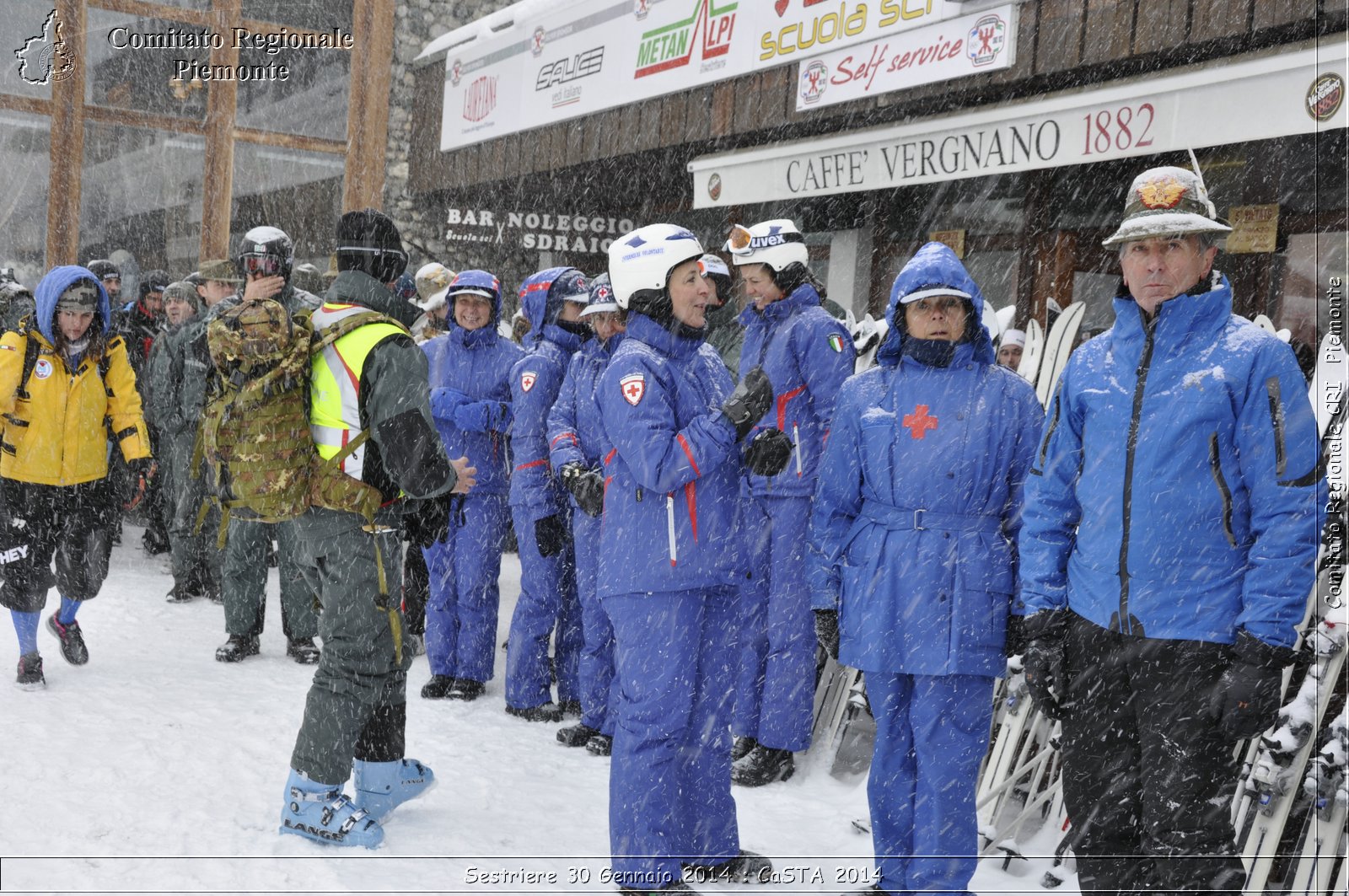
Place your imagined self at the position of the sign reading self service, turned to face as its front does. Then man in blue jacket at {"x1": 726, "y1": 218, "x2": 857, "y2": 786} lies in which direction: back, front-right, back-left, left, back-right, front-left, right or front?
front-left

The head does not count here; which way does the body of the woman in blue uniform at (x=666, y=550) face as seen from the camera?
to the viewer's right

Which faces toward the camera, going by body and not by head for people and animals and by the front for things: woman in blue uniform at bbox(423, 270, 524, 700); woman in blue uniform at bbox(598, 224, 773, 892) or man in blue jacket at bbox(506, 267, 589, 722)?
woman in blue uniform at bbox(423, 270, 524, 700)

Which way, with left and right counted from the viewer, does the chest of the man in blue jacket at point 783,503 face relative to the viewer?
facing the viewer and to the left of the viewer

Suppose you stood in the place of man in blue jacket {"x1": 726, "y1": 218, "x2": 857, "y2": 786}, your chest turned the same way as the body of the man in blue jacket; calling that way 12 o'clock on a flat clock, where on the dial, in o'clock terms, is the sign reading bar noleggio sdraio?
The sign reading bar noleggio sdraio is roughly at 4 o'clock from the man in blue jacket.

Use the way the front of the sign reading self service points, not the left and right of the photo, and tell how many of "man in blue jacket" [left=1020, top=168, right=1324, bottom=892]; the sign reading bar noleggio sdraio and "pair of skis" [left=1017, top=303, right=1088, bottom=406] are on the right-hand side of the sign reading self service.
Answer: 1

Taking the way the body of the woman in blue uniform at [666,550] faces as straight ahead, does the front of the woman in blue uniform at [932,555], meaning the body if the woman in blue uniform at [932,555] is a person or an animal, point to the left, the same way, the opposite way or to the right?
to the right

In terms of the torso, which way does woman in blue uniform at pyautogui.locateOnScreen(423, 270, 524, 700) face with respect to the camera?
toward the camera

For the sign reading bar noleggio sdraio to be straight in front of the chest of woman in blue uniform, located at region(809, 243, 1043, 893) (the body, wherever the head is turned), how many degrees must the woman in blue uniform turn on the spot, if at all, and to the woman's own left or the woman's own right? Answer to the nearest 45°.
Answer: approximately 135° to the woman's own right

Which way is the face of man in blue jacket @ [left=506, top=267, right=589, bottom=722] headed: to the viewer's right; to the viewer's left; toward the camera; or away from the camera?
to the viewer's right
